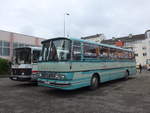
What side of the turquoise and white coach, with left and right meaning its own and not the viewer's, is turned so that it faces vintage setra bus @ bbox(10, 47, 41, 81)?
right

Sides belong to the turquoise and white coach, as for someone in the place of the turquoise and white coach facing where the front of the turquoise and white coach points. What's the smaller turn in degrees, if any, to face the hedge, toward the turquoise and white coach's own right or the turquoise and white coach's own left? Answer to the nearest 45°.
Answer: approximately 90° to the turquoise and white coach's own right

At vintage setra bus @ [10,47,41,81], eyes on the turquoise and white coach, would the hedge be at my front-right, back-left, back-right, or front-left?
back-left

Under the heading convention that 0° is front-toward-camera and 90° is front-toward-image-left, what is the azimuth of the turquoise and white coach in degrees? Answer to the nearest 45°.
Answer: approximately 45°
